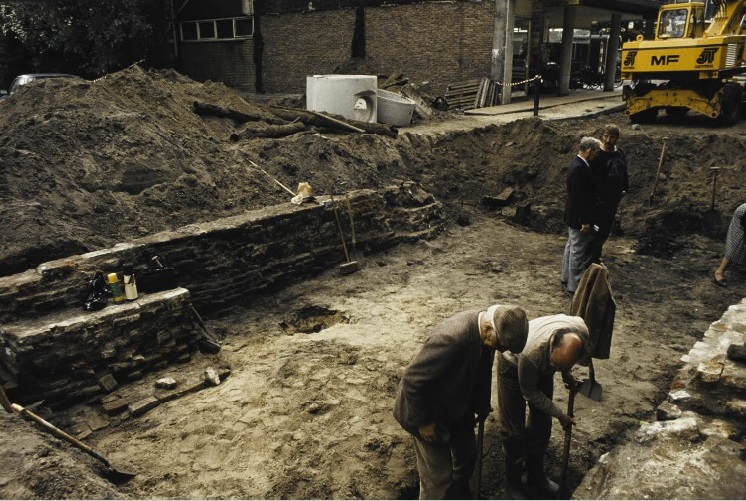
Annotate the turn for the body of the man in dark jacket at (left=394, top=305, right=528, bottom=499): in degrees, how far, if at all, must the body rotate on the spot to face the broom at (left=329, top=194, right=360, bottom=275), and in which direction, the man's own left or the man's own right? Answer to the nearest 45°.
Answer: approximately 90° to the man's own left

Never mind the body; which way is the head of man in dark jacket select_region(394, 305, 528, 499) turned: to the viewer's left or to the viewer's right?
to the viewer's right

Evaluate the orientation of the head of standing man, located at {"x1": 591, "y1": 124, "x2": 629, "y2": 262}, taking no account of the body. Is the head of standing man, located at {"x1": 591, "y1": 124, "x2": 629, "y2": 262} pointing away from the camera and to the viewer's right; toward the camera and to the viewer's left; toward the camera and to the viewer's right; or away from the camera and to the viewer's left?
toward the camera and to the viewer's left

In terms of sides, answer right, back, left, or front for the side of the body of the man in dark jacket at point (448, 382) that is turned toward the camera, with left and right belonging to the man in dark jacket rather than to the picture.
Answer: right

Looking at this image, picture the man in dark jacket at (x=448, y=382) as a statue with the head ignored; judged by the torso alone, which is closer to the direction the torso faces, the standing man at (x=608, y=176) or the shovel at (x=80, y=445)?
the standing man

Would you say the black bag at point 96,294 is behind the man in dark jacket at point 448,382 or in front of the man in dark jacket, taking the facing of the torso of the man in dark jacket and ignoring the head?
behind

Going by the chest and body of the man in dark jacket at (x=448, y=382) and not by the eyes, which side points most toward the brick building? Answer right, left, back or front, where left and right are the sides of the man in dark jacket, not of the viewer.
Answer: left

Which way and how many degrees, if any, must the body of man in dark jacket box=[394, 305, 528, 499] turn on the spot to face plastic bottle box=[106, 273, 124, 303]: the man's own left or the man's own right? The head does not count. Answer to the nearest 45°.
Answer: approximately 135° to the man's own left
